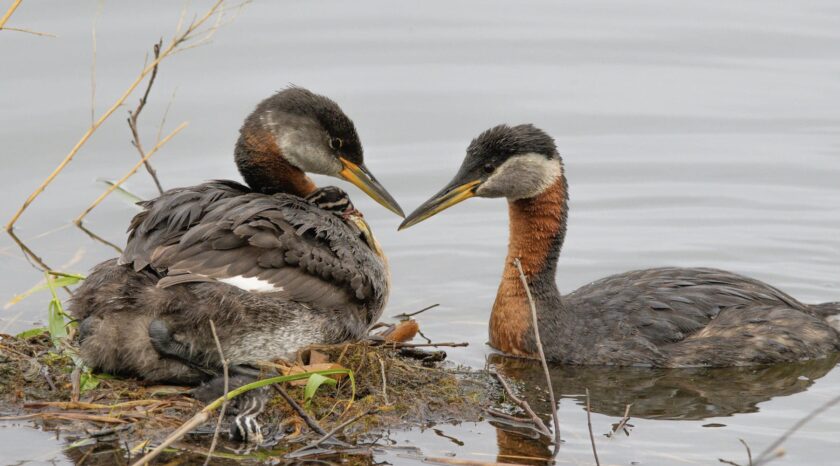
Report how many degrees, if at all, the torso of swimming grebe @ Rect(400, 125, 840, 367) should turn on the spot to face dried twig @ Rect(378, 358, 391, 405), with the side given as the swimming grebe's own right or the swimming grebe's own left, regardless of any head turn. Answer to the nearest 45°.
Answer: approximately 45° to the swimming grebe's own left

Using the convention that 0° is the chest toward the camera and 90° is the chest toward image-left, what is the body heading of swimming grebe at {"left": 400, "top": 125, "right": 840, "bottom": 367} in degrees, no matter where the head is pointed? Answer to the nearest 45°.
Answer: approximately 90°

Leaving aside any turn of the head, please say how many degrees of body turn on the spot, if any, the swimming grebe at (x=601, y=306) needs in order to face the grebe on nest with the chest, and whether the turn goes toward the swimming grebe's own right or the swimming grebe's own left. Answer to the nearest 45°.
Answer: approximately 45° to the swimming grebe's own left

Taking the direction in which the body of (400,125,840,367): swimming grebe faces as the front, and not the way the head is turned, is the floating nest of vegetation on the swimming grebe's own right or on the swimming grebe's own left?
on the swimming grebe's own left

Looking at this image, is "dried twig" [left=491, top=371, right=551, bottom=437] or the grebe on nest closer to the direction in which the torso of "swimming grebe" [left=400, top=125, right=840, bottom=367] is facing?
the grebe on nest

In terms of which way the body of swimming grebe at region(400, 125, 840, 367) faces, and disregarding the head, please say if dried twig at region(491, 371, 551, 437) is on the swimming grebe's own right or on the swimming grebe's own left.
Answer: on the swimming grebe's own left

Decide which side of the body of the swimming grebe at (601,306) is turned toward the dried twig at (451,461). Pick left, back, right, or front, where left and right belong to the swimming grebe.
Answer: left

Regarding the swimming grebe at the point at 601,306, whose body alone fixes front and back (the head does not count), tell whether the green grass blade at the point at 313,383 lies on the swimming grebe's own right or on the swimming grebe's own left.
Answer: on the swimming grebe's own left
